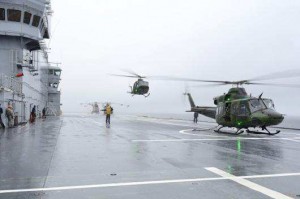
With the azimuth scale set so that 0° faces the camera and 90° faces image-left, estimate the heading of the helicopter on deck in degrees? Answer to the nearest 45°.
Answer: approximately 315°
